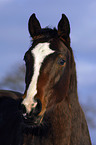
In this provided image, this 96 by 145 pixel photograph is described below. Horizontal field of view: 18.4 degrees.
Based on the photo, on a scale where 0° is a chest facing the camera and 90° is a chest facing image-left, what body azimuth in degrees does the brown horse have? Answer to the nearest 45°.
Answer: approximately 45°
